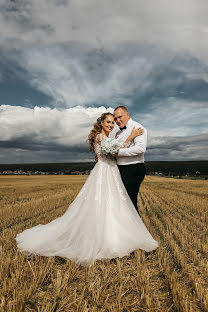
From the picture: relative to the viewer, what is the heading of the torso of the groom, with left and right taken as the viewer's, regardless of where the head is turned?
facing the viewer and to the left of the viewer
